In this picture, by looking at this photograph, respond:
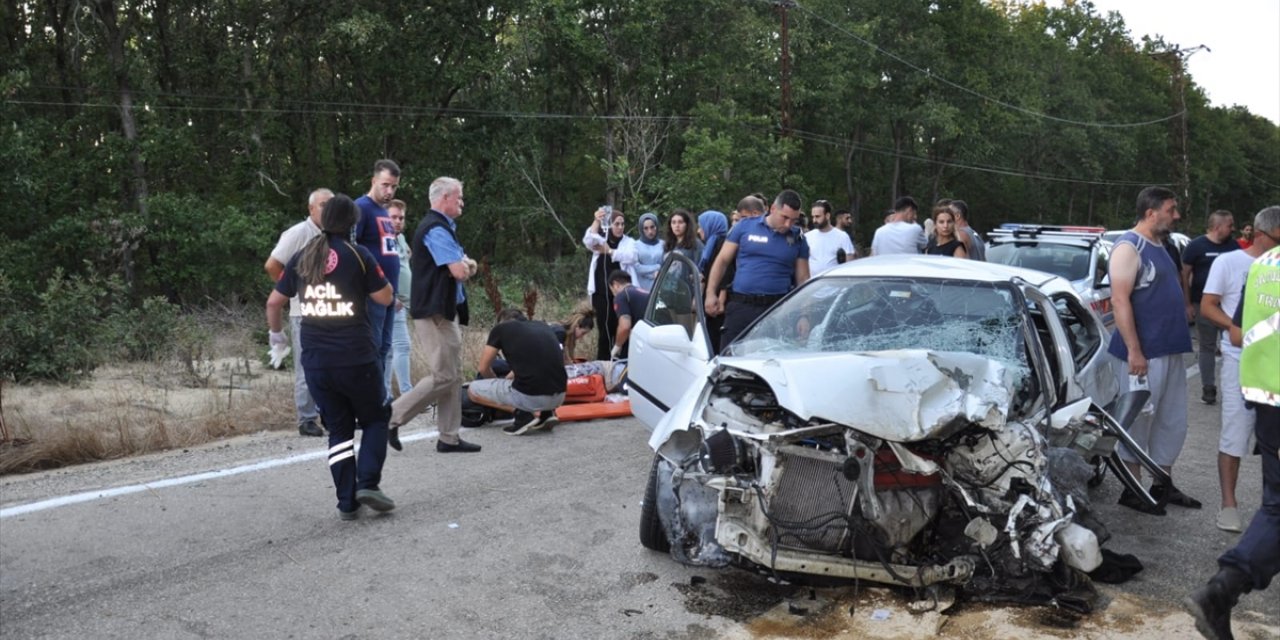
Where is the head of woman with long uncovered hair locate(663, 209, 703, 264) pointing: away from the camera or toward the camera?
toward the camera

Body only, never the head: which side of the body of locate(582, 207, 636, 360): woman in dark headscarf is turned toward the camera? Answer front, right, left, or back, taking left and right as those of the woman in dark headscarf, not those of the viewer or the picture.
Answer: front

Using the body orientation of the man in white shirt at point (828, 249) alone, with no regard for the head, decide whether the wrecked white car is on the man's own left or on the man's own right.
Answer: on the man's own left

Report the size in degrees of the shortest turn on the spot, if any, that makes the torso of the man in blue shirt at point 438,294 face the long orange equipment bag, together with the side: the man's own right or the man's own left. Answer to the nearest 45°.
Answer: approximately 45° to the man's own left

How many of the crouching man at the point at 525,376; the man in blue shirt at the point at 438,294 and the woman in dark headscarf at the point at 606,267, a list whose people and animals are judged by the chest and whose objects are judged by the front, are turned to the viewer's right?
1

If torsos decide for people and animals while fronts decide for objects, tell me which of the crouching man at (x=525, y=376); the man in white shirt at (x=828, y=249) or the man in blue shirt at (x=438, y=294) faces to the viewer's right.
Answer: the man in blue shirt

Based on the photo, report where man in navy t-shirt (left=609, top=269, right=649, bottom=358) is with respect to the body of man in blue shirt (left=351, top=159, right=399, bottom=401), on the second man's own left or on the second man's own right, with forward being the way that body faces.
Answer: on the second man's own left

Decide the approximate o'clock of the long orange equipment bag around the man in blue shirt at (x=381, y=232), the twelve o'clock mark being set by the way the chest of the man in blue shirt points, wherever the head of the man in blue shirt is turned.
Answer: The long orange equipment bag is roughly at 10 o'clock from the man in blue shirt.

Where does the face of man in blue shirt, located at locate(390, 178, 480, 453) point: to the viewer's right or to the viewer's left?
to the viewer's right

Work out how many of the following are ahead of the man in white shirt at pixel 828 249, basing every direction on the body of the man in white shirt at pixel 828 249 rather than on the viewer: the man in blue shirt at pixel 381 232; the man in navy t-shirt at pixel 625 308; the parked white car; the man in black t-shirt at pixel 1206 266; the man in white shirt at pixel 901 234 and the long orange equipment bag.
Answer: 3

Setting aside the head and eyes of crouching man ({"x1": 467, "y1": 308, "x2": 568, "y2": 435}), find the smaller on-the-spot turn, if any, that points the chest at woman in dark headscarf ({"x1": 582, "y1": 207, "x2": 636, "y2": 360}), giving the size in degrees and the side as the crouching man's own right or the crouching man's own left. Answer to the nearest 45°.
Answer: approximately 45° to the crouching man's own right

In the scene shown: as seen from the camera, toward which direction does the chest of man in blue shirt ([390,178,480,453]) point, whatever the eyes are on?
to the viewer's right

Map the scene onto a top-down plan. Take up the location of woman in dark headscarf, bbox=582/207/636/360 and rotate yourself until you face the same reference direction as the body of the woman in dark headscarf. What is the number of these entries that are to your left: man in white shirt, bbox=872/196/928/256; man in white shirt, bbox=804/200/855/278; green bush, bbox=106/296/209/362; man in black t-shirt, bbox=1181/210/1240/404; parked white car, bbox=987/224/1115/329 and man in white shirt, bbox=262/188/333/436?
4

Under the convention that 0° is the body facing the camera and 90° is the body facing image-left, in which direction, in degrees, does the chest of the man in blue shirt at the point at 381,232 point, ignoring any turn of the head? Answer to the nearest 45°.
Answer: approximately 315°

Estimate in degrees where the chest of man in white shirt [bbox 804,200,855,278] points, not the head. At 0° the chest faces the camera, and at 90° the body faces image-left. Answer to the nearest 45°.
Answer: approximately 45°
